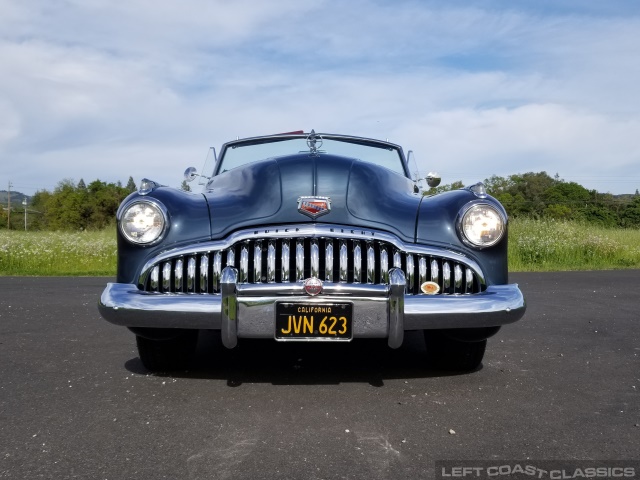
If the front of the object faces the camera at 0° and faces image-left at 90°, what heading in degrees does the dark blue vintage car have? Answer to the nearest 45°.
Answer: approximately 0°
